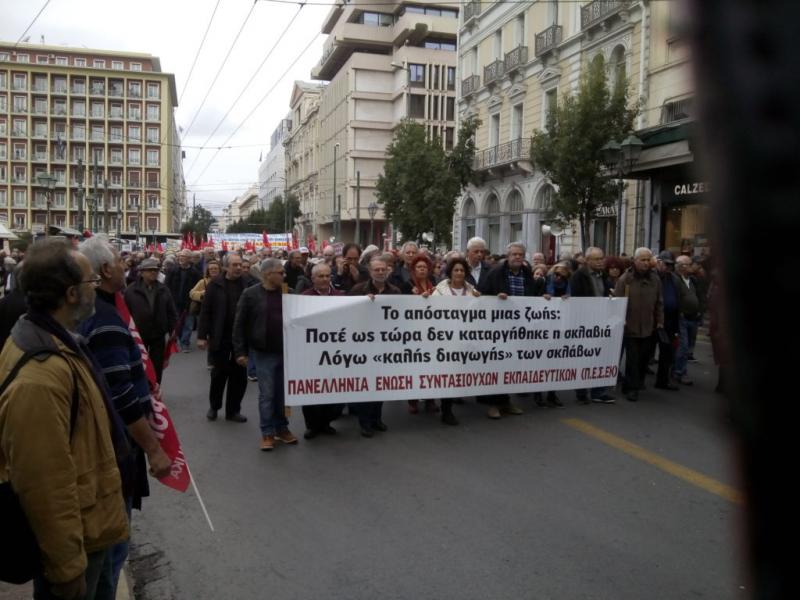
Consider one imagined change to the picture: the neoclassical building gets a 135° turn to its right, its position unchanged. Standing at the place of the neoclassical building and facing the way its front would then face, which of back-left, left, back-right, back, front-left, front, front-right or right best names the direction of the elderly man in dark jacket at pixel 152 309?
back

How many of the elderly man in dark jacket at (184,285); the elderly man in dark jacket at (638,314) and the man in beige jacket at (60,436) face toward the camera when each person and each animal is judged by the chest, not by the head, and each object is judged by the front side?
2

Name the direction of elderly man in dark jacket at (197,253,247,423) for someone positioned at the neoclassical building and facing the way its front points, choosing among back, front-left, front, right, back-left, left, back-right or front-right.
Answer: front-left

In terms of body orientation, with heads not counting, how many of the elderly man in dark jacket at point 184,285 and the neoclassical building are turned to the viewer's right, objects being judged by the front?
0

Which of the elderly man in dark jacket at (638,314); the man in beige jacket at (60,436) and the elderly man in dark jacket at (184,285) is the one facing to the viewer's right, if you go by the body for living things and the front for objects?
the man in beige jacket

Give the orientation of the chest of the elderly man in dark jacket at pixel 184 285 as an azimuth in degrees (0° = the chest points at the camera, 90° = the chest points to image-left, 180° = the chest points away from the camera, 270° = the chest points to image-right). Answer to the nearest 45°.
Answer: approximately 0°

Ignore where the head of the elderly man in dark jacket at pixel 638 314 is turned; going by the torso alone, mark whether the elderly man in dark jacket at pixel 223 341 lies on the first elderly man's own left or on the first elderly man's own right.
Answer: on the first elderly man's own right

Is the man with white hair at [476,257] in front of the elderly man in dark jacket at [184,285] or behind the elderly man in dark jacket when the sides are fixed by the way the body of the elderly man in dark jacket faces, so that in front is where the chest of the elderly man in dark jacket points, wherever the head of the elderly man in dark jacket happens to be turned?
in front

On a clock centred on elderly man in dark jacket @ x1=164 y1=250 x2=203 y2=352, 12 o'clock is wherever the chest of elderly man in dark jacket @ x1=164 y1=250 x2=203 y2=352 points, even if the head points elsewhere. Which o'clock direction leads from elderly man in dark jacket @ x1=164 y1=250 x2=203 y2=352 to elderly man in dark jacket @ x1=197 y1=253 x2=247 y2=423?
elderly man in dark jacket @ x1=197 y1=253 x2=247 y2=423 is roughly at 12 o'clock from elderly man in dark jacket @ x1=164 y1=250 x2=203 y2=352.

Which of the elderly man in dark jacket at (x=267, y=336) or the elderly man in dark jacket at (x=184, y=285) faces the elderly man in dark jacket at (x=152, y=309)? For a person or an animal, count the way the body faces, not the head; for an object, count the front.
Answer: the elderly man in dark jacket at (x=184, y=285)

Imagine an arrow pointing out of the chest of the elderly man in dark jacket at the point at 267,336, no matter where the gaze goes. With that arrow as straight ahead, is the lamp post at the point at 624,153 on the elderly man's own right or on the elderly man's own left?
on the elderly man's own left

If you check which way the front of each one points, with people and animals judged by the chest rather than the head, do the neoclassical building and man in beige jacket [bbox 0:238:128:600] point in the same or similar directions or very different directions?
very different directions

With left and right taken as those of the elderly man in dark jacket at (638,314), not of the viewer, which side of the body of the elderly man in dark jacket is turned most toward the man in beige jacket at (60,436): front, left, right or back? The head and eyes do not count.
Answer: front

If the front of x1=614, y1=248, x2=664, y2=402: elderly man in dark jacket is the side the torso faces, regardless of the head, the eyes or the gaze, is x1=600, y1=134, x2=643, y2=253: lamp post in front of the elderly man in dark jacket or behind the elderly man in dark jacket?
behind

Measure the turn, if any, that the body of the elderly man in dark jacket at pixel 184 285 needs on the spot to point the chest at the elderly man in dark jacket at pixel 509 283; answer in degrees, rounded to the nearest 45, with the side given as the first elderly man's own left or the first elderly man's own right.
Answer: approximately 45° to the first elderly man's own left

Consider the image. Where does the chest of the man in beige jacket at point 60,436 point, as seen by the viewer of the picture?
to the viewer's right

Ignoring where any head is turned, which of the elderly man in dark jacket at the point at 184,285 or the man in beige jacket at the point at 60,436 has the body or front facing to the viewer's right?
the man in beige jacket
